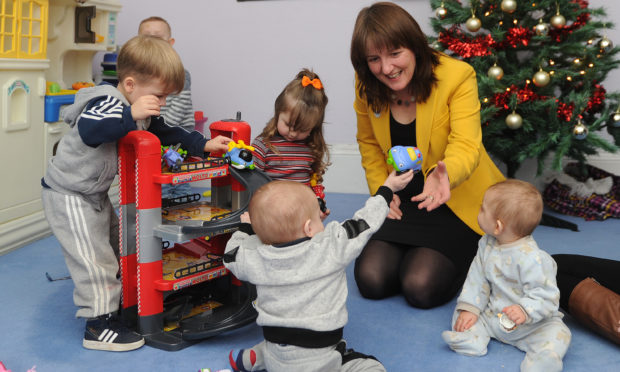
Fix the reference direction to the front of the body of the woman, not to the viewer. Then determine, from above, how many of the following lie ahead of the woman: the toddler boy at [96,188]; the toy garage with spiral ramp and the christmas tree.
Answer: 2

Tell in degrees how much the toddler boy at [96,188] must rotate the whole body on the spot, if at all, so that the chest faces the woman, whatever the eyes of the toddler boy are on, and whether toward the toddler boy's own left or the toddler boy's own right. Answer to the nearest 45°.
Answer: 0° — they already face them

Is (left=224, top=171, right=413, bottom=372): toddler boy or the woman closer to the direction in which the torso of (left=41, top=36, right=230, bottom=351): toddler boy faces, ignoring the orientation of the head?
the woman

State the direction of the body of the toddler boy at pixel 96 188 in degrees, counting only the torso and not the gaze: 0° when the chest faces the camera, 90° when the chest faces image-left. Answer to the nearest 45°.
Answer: approximately 270°

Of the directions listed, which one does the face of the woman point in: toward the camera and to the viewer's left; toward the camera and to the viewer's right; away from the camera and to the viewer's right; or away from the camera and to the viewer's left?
toward the camera and to the viewer's left

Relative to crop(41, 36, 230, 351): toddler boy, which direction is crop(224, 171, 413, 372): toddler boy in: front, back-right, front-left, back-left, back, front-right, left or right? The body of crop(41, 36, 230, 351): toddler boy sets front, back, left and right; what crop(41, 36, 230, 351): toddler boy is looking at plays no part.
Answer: front-right

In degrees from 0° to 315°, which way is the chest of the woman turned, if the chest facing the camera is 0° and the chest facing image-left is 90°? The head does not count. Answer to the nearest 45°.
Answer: approximately 45°

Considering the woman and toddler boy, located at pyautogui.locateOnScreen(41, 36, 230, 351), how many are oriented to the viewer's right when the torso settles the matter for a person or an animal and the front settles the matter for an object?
1

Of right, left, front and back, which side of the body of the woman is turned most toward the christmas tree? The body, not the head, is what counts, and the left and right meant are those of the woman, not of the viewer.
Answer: back
